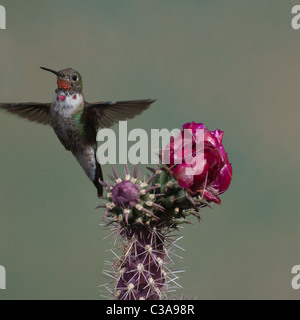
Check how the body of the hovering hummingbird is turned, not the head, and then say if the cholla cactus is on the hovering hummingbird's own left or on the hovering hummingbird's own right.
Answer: on the hovering hummingbird's own left

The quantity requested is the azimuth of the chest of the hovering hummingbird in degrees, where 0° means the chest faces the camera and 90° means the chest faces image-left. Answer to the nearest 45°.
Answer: approximately 45°
